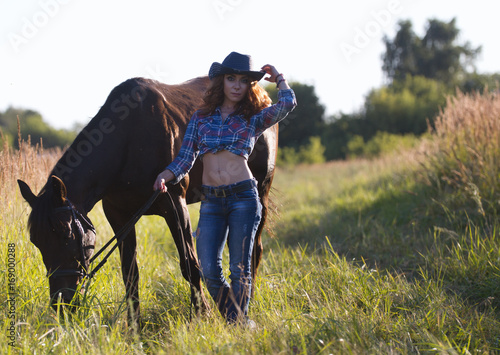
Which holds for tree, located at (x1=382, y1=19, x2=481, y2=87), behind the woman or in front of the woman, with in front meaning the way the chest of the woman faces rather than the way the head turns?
behind

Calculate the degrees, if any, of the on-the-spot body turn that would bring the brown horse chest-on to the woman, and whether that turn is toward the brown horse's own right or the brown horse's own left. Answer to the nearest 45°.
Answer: approximately 90° to the brown horse's own left

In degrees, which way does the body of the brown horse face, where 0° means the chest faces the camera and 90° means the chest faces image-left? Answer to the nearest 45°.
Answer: approximately 45°

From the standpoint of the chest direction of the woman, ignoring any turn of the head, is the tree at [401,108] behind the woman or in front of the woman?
behind

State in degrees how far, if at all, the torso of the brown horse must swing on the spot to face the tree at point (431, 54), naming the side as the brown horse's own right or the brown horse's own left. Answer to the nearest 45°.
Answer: approximately 180°

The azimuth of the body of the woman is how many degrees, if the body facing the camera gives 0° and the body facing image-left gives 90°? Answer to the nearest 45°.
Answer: approximately 0°

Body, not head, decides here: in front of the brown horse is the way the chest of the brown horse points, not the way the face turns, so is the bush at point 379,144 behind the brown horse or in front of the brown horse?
behind
